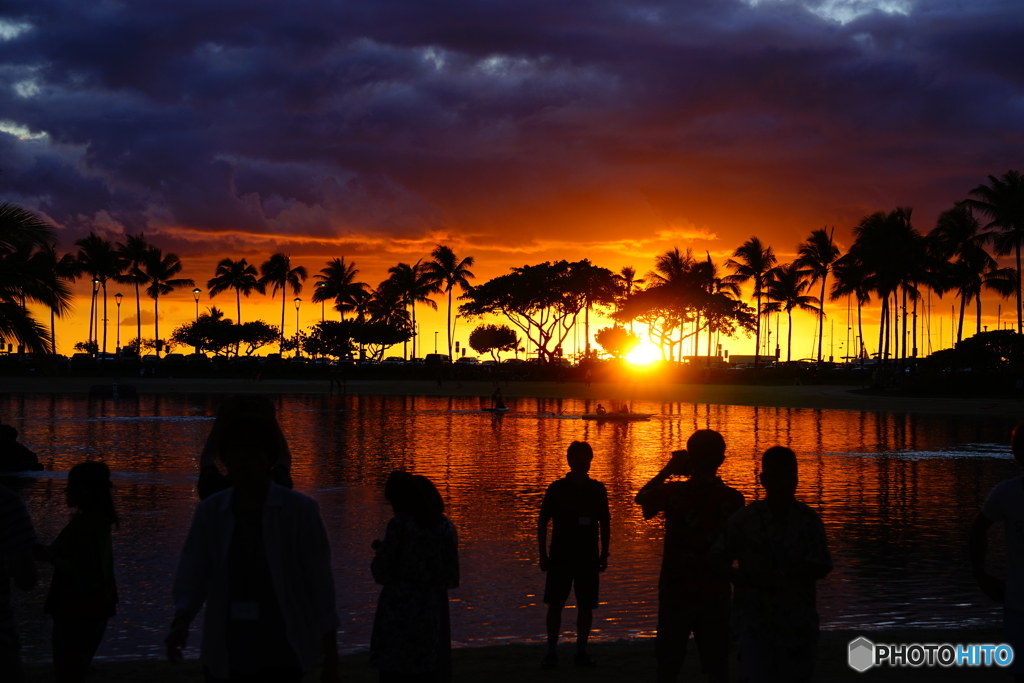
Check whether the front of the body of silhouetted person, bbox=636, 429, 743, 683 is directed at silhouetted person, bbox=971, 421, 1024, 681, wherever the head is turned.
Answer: no

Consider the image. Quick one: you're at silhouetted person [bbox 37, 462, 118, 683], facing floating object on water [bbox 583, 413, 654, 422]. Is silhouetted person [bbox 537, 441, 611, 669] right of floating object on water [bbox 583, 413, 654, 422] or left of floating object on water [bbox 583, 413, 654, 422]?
right

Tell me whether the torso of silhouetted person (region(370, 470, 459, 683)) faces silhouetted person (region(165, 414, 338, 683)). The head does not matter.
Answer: no

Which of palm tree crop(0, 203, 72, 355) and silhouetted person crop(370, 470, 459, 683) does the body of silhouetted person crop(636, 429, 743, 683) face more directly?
the palm tree

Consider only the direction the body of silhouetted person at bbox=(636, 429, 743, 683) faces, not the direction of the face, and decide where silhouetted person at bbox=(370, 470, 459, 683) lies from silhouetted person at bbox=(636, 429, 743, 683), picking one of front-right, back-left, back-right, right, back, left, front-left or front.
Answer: left

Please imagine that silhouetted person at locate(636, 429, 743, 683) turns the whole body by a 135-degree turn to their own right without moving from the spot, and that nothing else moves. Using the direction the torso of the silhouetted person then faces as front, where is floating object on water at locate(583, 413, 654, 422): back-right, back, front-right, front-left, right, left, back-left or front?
left

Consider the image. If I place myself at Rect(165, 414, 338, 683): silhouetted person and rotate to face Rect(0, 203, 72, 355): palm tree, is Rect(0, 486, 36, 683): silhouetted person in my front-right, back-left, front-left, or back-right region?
front-left

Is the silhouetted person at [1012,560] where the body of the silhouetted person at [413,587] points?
no

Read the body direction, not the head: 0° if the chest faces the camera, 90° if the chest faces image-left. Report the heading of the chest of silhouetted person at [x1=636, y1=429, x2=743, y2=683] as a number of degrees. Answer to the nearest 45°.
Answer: approximately 135°
